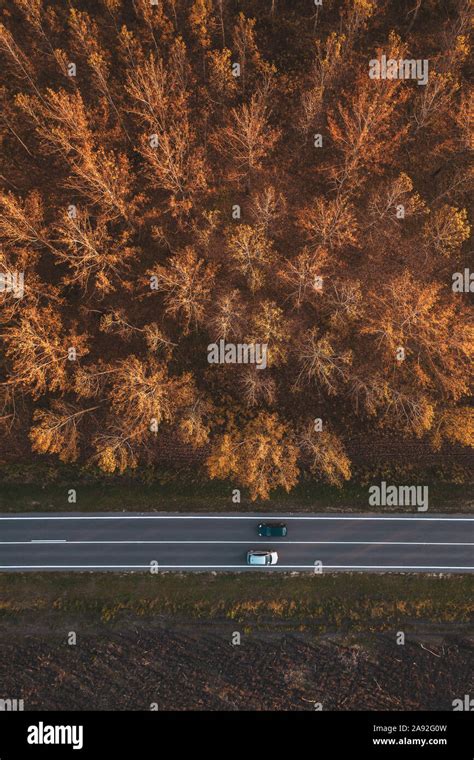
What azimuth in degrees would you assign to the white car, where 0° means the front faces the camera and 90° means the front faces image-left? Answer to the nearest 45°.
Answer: approximately 270°
